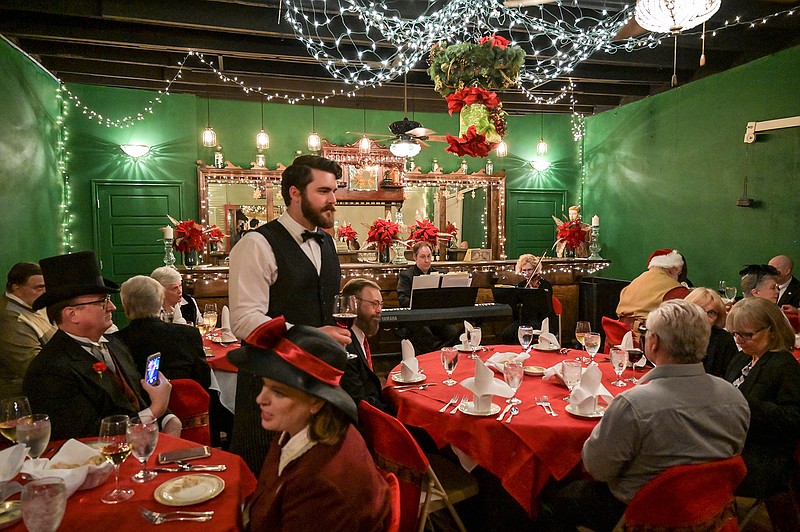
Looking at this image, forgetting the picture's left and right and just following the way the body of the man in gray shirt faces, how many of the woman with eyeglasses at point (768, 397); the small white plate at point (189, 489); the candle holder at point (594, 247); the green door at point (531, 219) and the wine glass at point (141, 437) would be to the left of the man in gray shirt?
2

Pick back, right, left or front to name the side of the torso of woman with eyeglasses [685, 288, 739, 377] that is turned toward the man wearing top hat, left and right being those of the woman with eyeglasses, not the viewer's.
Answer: front

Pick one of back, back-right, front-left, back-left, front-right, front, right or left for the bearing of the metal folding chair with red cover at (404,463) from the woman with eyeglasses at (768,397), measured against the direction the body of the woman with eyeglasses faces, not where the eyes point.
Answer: front

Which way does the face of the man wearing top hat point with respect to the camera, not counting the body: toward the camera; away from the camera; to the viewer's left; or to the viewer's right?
to the viewer's right

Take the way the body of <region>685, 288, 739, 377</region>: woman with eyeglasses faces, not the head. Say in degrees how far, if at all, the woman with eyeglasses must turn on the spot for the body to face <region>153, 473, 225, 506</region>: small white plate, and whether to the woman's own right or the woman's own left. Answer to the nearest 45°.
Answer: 0° — they already face it

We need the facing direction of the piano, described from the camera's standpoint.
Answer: facing away from the viewer

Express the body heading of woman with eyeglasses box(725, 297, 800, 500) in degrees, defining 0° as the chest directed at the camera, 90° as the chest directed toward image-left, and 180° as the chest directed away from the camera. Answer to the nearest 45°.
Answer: approximately 45°

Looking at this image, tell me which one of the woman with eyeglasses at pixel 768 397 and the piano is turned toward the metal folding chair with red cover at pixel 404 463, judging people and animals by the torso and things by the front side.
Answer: the woman with eyeglasses

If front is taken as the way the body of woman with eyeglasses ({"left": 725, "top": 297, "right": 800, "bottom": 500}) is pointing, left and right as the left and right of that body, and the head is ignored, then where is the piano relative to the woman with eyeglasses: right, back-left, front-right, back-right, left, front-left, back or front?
right

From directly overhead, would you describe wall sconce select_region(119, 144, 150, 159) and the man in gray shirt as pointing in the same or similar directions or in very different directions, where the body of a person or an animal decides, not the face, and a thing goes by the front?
very different directions

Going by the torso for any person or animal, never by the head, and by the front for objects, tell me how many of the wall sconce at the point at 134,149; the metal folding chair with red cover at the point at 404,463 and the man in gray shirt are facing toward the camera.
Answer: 1

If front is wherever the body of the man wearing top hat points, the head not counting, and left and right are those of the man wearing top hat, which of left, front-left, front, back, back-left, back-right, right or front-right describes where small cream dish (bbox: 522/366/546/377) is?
front-left

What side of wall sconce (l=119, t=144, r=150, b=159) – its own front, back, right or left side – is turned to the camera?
front

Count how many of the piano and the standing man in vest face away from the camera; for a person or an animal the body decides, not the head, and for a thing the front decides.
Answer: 1
